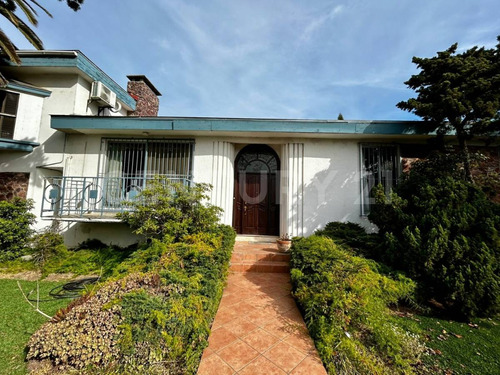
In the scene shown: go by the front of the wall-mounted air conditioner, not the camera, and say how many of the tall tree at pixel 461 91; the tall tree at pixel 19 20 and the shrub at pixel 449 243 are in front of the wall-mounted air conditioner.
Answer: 2

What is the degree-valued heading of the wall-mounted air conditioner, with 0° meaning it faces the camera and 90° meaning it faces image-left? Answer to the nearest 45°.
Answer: approximately 315°

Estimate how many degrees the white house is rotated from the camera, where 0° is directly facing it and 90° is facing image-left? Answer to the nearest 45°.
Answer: approximately 0°
